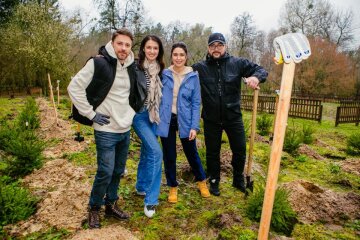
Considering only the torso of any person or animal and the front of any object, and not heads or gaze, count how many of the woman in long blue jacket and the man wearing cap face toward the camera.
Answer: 2

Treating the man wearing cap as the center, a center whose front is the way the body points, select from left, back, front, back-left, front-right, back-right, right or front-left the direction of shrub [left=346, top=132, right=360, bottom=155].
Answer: back-left

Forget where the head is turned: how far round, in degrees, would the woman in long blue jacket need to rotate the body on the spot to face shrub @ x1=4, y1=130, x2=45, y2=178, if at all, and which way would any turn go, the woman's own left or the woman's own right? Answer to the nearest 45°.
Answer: approximately 135° to the woman's own right

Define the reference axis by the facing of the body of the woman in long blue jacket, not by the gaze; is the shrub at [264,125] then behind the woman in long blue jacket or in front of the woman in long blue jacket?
behind

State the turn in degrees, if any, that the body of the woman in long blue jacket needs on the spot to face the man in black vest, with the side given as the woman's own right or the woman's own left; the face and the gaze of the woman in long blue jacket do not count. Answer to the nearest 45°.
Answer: approximately 45° to the woman's own right

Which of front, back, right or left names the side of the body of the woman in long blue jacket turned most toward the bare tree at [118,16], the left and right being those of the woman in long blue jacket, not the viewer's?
back

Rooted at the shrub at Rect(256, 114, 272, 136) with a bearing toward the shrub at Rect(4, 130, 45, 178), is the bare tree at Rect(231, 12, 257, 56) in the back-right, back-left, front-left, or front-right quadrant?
back-right

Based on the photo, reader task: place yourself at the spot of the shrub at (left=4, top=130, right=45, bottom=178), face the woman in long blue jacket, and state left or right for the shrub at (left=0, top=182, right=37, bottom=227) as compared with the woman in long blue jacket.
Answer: right

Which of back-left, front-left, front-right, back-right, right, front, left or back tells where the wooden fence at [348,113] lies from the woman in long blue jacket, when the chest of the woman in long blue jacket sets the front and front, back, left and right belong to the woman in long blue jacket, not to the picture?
back-left

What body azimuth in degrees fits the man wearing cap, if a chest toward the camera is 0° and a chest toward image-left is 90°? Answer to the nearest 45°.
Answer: approximately 0°
